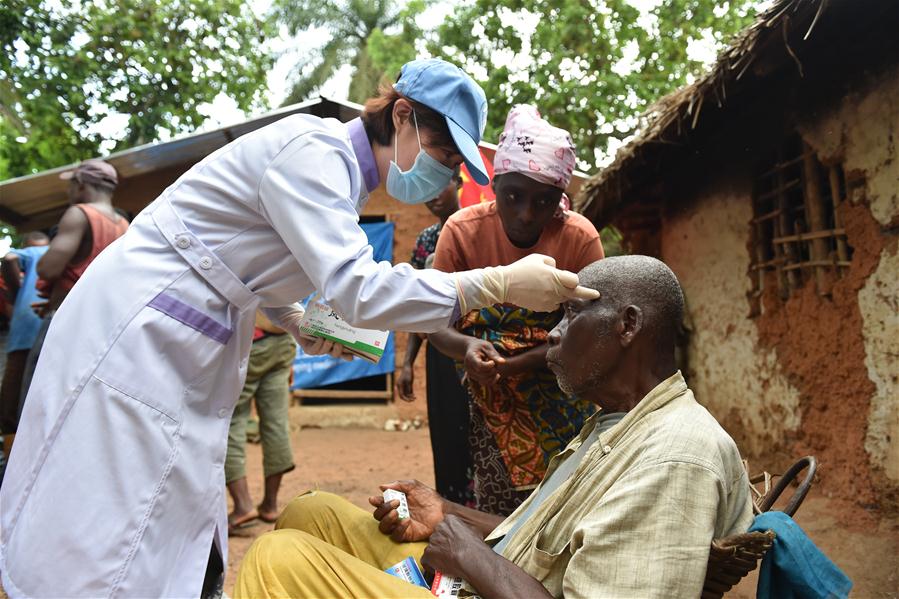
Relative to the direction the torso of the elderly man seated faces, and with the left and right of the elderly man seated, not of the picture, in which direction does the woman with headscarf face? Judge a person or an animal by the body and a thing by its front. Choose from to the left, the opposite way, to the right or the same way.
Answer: to the left

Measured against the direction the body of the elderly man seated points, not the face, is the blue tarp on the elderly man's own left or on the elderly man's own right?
on the elderly man's own right

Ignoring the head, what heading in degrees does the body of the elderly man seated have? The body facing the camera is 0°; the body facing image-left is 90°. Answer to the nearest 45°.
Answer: approximately 90°

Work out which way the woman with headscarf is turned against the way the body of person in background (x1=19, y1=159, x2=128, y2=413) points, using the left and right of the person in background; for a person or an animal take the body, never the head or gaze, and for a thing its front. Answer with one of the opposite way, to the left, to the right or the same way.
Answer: to the left

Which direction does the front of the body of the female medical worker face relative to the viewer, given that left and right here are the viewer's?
facing to the right of the viewer

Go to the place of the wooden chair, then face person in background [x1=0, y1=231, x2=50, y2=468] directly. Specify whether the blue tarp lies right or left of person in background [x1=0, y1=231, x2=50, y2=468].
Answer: right

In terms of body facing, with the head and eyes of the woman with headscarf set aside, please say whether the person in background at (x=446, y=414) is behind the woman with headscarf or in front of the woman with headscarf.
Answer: behind

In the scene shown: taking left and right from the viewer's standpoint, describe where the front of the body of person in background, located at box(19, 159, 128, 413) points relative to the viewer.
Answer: facing away from the viewer and to the left of the viewer

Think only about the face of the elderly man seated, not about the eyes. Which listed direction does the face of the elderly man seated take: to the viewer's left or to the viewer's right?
to the viewer's left
